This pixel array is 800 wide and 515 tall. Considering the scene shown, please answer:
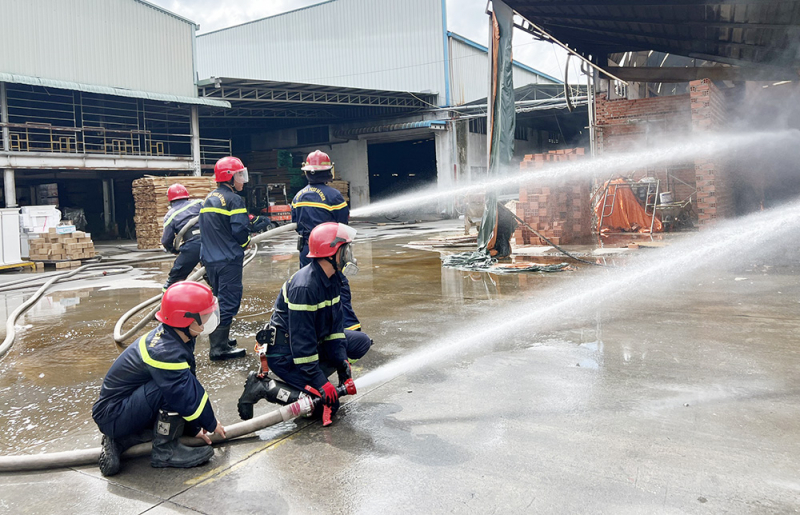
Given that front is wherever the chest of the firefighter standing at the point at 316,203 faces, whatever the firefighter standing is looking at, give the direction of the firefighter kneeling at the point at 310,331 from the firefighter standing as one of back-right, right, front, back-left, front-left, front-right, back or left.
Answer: back-right

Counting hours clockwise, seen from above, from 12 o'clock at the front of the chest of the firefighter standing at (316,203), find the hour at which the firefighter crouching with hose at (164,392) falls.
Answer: The firefighter crouching with hose is roughly at 5 o'clock from the firefighter standing.

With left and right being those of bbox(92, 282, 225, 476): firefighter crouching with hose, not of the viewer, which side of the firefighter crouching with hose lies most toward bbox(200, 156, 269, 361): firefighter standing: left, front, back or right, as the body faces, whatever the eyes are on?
left

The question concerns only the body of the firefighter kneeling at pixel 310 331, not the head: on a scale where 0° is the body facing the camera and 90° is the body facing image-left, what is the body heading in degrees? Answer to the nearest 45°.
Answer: approximately 270°

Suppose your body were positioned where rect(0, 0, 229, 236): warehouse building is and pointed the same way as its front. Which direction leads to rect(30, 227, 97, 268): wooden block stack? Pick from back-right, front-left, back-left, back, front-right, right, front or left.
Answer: front-right

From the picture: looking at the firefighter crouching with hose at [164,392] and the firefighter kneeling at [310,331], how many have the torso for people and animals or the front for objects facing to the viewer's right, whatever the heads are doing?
2

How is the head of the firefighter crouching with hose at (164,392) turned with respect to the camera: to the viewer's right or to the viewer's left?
to the viewer's right

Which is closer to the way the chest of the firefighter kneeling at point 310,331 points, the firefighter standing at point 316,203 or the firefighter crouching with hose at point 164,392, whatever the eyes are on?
the firefighter standing

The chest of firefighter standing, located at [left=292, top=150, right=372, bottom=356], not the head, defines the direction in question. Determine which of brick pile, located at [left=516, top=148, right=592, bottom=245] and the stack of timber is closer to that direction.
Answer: the brick pile

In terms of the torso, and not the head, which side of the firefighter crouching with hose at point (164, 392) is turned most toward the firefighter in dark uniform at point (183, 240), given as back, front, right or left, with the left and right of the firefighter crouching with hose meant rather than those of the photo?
left

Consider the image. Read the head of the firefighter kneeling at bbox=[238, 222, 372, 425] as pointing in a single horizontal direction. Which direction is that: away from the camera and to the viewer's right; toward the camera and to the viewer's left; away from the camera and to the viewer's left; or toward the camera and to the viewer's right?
away from the camera and to the viewer's right

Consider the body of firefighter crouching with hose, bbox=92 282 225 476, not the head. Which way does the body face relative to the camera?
to the viewer's right

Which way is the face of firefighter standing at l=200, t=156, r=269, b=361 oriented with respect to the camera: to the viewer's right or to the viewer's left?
to the viewer's right
